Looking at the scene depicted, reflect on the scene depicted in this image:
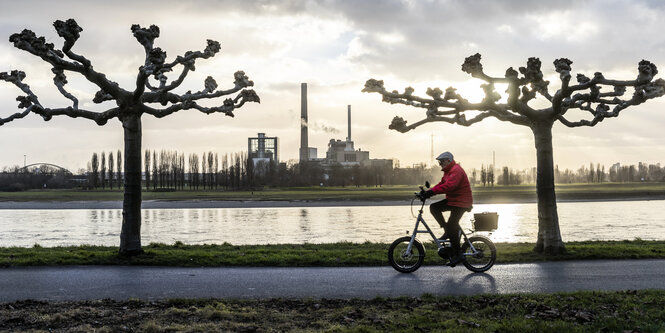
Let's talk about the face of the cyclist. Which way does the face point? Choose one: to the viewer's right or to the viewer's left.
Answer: to the viewer's left

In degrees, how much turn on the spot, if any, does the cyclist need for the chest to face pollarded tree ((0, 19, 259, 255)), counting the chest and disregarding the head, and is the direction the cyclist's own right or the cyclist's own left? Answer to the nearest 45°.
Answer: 0° — they already face it

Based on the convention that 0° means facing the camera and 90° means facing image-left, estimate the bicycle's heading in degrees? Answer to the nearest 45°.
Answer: approximately 90°

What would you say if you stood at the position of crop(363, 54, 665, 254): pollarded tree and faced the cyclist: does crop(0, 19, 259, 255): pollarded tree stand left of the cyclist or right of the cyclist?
right

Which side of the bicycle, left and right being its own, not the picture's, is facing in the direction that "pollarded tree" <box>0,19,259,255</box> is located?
front

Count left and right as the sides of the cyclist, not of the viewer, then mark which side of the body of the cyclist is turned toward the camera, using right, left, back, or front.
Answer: left
